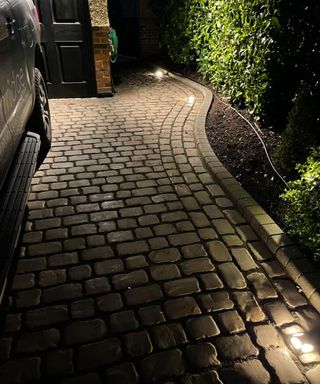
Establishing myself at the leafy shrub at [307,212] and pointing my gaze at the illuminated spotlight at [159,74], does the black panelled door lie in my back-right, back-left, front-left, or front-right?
front-left

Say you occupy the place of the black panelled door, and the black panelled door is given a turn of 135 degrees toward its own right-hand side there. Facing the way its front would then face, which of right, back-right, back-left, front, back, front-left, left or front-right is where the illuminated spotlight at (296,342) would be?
back-left

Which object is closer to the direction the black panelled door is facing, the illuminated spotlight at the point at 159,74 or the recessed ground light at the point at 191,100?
the recessed ground light

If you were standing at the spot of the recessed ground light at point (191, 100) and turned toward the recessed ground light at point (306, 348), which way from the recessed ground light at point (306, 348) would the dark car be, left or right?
right

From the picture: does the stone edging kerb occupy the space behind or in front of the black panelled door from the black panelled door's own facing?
in front

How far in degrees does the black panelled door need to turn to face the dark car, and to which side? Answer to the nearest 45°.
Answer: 0° — it already faces it

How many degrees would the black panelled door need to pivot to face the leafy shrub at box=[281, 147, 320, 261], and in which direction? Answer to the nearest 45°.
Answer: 0° — it already faces it

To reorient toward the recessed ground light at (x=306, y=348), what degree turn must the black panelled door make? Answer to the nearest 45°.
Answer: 0° — it already faces it

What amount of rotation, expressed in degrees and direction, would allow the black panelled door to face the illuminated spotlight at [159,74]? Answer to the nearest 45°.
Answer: approximately 135° to its left

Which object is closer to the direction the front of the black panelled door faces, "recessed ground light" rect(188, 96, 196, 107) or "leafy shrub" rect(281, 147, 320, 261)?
the leafy shrub

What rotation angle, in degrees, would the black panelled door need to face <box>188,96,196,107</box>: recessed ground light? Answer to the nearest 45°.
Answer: approximately 90° to its left

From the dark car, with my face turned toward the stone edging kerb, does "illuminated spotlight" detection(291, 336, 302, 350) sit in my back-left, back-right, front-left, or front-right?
front-right

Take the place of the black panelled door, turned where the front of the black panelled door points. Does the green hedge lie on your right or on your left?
on your left

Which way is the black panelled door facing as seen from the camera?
toward the camera

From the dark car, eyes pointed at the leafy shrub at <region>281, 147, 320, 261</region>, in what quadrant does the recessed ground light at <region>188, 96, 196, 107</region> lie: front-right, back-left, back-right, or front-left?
front-left

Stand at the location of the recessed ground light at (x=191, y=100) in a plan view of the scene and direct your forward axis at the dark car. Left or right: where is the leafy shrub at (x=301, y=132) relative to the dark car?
left

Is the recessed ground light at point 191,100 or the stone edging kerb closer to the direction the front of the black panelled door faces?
the stone edging kerb

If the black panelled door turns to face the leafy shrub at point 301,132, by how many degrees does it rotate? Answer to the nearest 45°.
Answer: approximately 45° to its left
